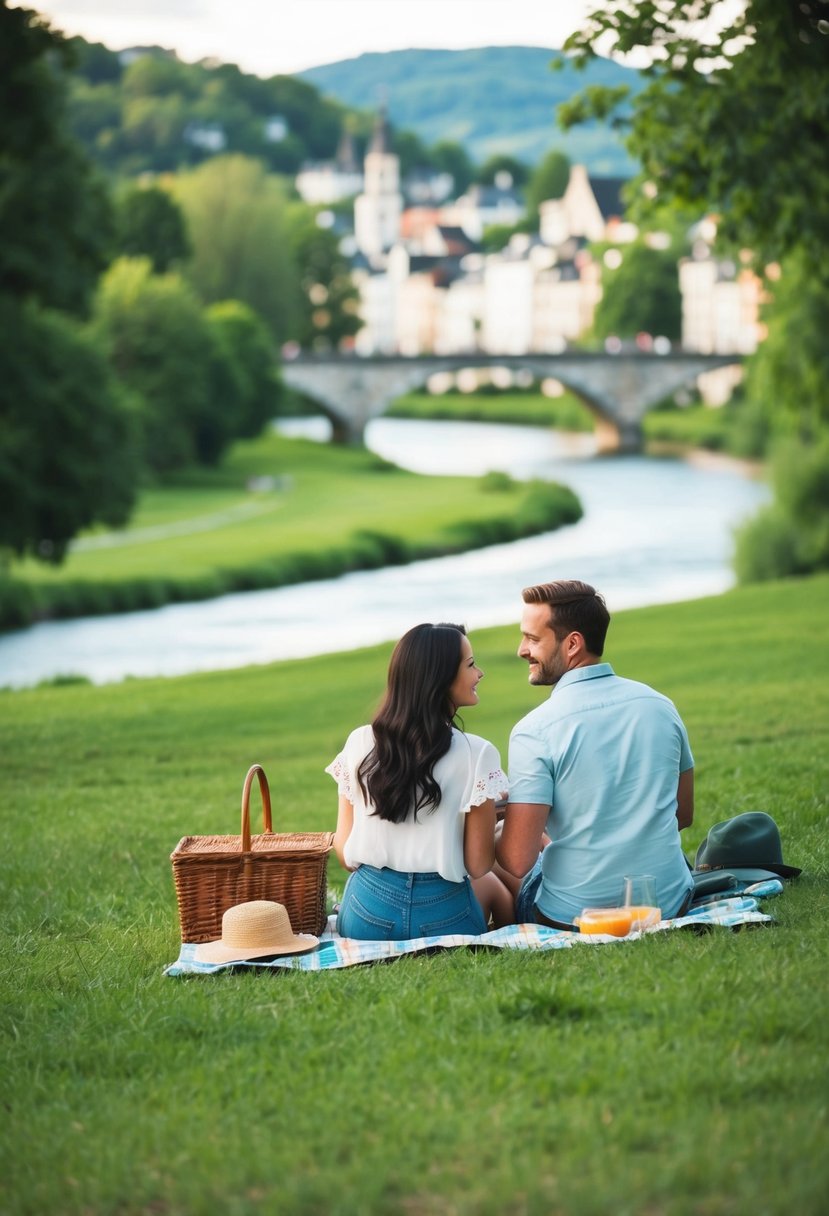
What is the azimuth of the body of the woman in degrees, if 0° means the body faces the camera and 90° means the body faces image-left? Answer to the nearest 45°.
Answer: approximately 180°

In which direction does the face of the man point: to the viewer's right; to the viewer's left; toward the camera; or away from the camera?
to the viewer's left

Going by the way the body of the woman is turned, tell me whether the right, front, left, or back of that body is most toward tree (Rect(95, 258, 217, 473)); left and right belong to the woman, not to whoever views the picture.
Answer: front

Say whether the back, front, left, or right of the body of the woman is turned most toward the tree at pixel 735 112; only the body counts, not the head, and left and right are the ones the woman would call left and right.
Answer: front

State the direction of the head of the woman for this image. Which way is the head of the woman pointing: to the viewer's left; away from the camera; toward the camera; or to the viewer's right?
to the viewer's right

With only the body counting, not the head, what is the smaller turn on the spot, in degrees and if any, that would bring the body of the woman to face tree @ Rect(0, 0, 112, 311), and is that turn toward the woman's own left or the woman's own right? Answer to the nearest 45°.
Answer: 0° — they already face it
